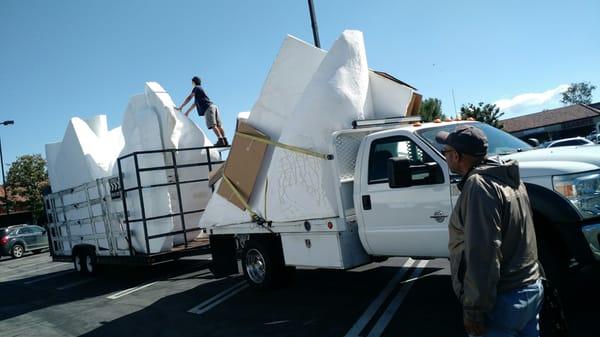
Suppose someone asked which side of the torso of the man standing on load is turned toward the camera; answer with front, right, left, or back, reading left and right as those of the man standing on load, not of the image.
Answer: left

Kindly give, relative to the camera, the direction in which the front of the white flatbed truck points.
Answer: facing the viewer and to the right of the viewer

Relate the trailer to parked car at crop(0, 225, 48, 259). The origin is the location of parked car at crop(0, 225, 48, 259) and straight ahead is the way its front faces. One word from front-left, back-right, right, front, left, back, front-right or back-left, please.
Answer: back-right

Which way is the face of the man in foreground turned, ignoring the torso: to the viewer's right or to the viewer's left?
to the viewer's left

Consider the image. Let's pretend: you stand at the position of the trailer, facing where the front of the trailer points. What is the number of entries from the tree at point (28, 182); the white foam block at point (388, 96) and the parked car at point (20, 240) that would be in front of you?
1

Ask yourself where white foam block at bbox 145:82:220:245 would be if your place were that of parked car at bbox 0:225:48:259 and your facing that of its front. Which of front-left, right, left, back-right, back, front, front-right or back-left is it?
back-right

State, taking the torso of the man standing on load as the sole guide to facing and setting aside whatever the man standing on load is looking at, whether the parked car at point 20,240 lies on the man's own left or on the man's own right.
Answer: on the man's own right

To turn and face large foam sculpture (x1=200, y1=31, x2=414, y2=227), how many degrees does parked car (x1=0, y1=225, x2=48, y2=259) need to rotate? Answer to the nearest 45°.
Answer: approximately 135° to its right

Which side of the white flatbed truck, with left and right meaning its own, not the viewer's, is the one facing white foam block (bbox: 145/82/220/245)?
back
